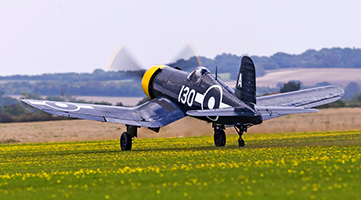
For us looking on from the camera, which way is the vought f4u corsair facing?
facing away from the viewer and to the left of the viewer
